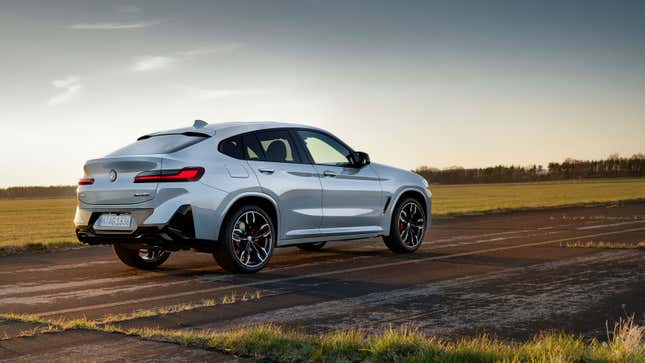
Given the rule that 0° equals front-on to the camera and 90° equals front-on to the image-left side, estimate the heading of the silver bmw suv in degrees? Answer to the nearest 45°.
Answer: approximately 225°
